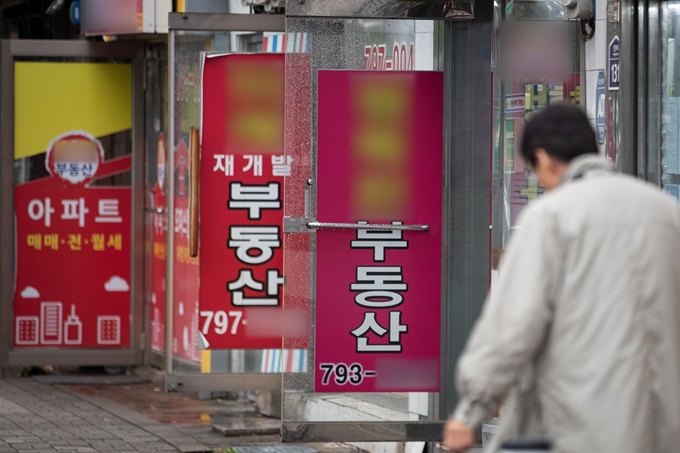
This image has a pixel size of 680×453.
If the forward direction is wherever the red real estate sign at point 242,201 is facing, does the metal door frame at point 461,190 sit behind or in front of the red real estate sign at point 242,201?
in front

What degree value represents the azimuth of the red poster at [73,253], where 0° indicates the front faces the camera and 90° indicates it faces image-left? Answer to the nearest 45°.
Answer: approximately 0°

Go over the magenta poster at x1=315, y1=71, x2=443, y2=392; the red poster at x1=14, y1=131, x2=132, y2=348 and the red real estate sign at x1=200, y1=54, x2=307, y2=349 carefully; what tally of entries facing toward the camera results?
3

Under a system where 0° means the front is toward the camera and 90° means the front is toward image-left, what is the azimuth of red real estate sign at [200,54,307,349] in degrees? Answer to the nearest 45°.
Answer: approximately 0°
